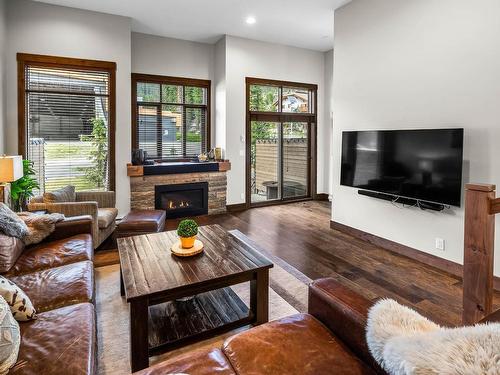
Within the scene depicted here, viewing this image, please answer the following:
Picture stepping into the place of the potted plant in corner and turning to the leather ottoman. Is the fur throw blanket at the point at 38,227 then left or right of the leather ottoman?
right

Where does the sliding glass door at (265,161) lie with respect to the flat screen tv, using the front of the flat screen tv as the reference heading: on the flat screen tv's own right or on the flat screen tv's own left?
on the flat screen tv's own right

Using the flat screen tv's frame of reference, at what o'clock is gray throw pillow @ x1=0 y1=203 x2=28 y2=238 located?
The gray throw pillow is roughly at 12 o'clock from the flat screen tv.

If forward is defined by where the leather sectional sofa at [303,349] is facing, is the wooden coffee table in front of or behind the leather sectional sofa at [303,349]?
in front

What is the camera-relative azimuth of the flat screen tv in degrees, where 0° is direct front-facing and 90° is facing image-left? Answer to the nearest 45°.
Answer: approximately 45°

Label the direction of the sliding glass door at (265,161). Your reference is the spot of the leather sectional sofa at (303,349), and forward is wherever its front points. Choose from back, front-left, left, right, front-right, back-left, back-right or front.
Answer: front-right

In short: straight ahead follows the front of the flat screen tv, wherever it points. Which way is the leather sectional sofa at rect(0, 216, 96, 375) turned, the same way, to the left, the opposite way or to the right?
the opposite way

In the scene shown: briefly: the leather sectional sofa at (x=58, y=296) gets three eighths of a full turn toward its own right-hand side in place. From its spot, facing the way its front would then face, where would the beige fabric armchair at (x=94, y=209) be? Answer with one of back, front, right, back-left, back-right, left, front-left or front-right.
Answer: back-right

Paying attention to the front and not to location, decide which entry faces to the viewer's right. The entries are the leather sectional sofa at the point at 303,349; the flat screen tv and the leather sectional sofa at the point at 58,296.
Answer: the leather sectional sofa at the point at 58,296

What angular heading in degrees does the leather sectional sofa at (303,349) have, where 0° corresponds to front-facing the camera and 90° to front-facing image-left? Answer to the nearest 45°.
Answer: approximately 135°

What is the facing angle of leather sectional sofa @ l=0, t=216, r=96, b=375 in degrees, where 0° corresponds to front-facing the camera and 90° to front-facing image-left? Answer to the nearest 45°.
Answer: approximately 270°
